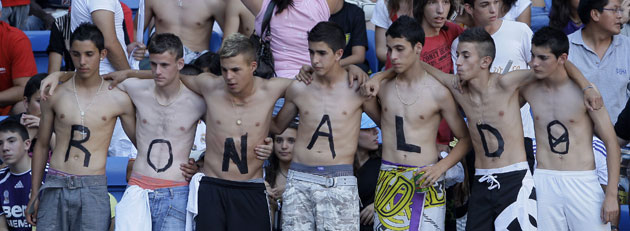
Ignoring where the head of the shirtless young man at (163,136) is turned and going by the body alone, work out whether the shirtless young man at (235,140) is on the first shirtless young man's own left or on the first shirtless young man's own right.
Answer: on the first shirtless young man's own left

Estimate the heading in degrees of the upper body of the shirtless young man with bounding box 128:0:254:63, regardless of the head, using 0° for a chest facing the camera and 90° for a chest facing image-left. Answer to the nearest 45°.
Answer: approximately 0°

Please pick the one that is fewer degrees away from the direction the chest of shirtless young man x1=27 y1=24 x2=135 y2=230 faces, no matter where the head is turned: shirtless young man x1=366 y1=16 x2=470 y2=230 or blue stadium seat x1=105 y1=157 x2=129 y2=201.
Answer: the shirtless young man

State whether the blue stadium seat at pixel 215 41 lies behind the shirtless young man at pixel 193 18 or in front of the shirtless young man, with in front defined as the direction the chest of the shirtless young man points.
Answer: behind

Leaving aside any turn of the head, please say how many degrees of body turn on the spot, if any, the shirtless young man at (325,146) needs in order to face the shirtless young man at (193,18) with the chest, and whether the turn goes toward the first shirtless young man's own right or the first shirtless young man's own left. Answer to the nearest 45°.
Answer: approximately 135° to the first shirtless young man's own right
